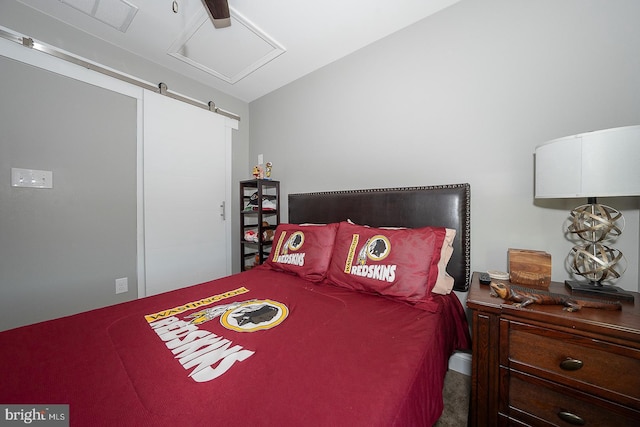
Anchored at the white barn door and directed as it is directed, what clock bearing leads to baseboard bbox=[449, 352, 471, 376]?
The baseboard is roughly at 12 o'clock from the white barn door.

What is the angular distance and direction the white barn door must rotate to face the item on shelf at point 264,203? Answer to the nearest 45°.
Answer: approximately 45° to its left

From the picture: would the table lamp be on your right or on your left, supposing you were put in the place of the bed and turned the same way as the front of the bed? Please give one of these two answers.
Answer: on your left

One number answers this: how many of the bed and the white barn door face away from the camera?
0

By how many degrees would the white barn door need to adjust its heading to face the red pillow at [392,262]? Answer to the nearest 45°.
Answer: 0° — it already faces it

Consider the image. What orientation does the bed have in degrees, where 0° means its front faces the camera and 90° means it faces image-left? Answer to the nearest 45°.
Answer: approximately 45°

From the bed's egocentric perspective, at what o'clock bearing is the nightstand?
The nightstand is roughly at 8 o'clock from the bed.

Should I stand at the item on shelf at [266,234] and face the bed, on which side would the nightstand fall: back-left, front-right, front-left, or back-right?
front-left

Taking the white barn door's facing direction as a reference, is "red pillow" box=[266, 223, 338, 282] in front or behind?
in front

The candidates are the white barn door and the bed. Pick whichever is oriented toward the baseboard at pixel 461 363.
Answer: the white barn door

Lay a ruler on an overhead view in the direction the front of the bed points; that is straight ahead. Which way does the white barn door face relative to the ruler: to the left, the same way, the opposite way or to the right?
to the left

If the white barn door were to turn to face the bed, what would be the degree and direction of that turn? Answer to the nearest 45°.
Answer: approximately 45° to its right

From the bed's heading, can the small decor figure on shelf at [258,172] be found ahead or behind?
behind

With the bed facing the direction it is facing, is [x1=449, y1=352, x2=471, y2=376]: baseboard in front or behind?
behind

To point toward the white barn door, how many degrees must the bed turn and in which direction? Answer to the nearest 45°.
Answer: approximately 135° to its right

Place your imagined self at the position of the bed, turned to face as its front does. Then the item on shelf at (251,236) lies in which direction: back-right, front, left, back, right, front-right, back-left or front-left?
back-right

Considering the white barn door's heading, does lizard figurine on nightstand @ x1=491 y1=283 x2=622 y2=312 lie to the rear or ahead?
ahead

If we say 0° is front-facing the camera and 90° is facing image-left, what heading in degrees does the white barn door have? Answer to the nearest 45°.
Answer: approximately 315°
